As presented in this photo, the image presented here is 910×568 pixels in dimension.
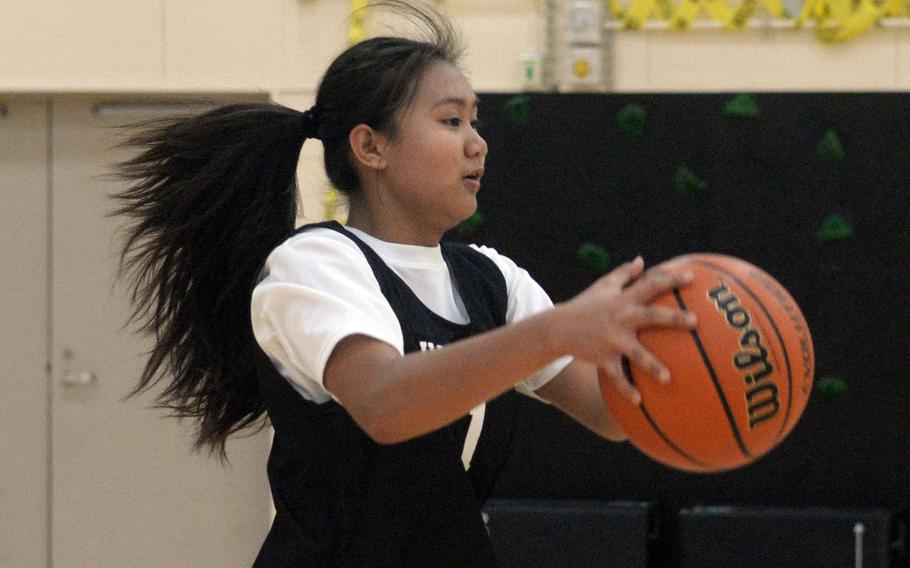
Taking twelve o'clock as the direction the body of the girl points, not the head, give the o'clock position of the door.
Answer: The door is roughly at 7 o'clock from the girl.

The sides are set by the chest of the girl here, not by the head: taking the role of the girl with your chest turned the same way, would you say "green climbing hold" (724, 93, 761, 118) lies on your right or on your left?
on your left

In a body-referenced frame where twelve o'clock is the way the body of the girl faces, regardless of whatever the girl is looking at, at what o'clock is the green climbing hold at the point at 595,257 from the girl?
The green climbing hold is roughly at 8 o'clock from the girl.

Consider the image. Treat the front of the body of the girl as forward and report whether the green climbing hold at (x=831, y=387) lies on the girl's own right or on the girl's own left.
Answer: on the girl's own left

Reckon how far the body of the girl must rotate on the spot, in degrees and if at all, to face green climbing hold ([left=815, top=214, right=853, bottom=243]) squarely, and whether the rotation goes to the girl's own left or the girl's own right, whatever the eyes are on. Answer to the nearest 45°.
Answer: approximately 90° to the girl's own left

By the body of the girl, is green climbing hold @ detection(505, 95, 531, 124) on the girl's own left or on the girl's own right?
on the girl's own left

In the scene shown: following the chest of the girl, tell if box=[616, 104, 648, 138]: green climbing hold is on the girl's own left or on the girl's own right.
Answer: on the girl's own left

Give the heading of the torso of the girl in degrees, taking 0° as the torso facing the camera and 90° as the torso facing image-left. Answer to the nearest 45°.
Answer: approximately 315°
